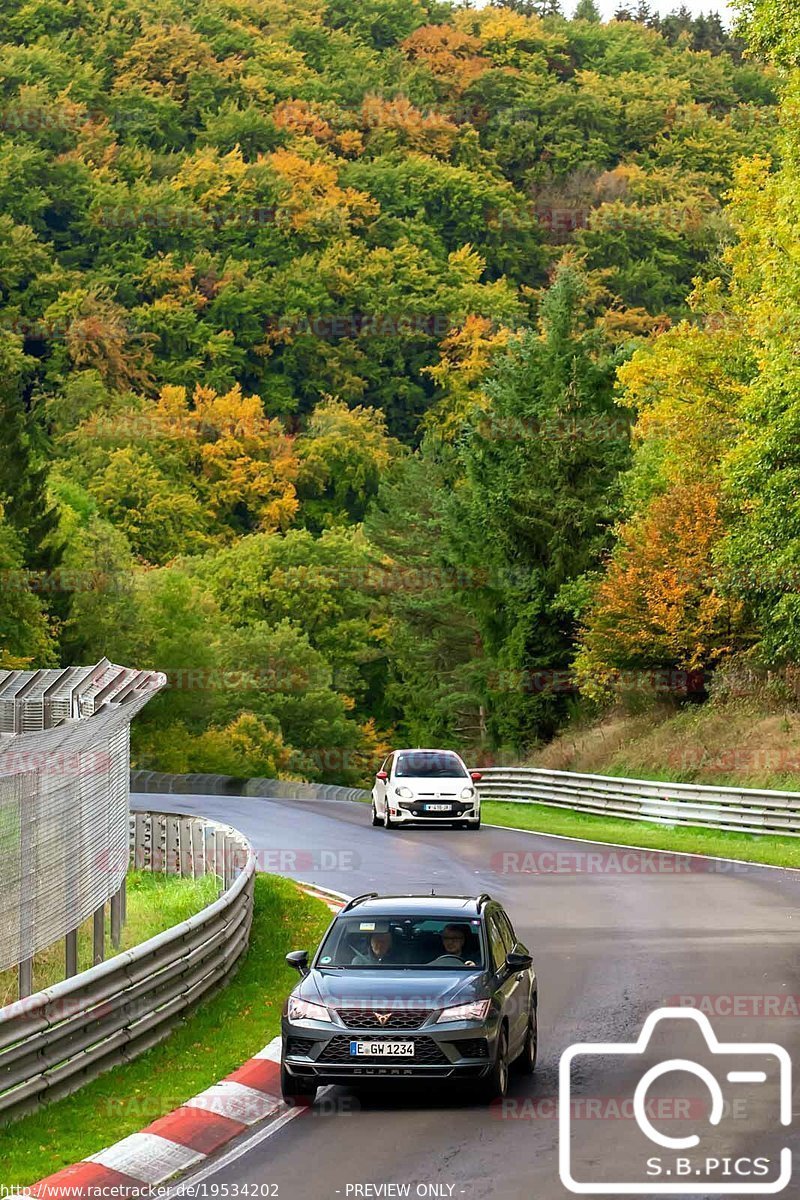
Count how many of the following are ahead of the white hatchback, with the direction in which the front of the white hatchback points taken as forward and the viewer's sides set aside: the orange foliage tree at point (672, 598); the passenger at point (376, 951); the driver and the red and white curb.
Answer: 3

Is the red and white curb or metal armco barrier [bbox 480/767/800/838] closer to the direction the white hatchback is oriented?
the red and white curb

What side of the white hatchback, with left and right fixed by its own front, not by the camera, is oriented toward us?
front

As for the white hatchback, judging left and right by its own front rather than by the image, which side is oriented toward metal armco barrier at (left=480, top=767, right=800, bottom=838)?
left

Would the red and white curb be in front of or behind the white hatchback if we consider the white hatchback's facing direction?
in front

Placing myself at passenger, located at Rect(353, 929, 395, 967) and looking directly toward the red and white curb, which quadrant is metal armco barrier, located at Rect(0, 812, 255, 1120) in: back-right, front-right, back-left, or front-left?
front-right

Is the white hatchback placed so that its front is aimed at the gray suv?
yes

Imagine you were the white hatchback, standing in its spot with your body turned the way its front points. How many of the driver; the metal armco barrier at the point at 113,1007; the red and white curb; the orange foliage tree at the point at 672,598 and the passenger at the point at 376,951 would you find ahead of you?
4

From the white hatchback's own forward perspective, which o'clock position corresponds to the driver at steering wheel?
The driver at steering wheel is roughly at 12 o'clock from the white hatchback.

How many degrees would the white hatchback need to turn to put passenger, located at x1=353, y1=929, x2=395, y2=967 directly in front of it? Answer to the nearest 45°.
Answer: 0° — it already faces them

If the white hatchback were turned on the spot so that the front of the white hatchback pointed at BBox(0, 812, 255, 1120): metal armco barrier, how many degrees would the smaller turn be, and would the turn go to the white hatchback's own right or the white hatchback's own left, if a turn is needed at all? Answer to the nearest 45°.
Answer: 0° — it already faces it
